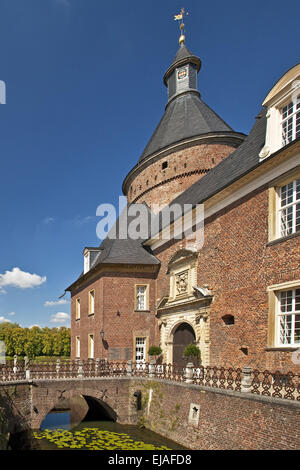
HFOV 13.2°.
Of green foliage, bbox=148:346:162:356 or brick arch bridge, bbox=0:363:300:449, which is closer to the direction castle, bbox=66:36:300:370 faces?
the brick arch bridge

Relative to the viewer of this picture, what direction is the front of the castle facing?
facing the viewer and to the left of the viewer
